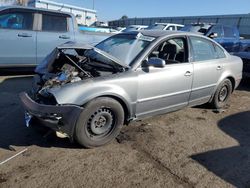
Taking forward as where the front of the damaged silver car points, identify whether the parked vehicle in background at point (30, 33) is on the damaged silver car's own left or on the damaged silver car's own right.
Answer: on the damaged silver car's own right

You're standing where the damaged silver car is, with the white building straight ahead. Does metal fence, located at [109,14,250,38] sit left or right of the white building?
right

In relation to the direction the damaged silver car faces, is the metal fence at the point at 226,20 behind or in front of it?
behind

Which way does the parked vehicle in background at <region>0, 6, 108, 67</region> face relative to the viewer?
to the viewer's left

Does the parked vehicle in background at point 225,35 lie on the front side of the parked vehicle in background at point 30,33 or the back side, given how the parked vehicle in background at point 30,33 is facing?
on the back side

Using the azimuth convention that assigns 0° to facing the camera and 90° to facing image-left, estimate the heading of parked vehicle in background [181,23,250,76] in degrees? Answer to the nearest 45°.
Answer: approximately 45°

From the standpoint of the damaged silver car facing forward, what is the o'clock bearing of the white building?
The white building is roughly at 4 o'clock from the damaged silver car.

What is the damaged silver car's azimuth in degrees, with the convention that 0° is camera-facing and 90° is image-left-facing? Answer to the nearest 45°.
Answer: approximately 45°
